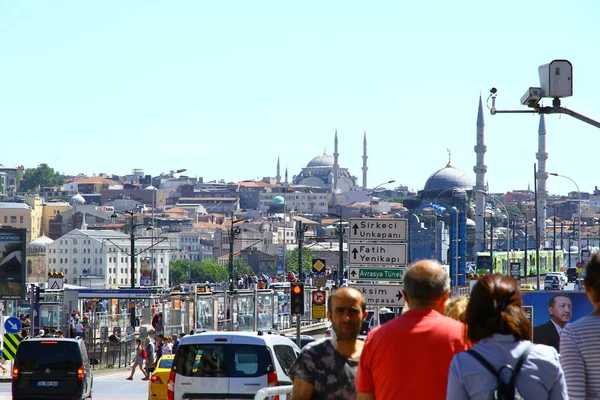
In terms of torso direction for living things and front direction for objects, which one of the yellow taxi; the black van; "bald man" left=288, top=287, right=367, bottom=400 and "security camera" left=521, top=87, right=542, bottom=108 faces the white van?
the security camera

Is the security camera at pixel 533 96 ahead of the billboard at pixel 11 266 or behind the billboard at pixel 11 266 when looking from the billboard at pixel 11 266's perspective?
ahead

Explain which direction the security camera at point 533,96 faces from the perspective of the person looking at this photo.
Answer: facing the viewer and to the left of the viewer

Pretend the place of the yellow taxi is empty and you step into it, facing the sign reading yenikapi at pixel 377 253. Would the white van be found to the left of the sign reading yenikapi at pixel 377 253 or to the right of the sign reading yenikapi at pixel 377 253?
right

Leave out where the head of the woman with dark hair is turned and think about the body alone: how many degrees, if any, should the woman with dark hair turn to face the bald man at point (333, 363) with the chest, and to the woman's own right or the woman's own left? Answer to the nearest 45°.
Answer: approximately 45° to the woman's own left

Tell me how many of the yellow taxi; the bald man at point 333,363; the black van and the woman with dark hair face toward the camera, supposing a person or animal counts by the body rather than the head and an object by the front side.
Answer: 1

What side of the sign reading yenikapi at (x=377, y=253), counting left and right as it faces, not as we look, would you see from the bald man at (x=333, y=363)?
front

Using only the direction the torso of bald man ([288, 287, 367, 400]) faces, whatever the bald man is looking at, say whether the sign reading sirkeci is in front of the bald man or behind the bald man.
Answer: behind

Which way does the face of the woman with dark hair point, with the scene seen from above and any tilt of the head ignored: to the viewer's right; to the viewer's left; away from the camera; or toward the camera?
away from the camera

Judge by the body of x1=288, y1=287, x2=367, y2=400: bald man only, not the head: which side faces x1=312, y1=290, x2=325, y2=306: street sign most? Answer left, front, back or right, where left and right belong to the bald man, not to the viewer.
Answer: back

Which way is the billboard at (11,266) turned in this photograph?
toward the camera

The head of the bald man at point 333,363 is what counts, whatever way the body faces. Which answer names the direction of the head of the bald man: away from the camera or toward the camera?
toward the camera

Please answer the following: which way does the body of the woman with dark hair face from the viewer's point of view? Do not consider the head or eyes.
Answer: away from the camera

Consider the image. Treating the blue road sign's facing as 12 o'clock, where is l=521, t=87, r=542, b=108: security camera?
The security camera is roughly at 11 o'clock from the blue road sign.

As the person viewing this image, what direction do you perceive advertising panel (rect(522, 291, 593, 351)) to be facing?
facing the viewer

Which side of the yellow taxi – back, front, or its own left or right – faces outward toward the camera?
back

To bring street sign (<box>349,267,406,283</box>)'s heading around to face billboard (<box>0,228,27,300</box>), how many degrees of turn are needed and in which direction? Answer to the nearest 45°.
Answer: approximately 135° to its right

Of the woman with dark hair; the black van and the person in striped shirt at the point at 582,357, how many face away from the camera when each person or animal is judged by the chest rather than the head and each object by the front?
3

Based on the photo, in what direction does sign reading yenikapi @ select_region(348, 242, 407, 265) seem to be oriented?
toward the camera
